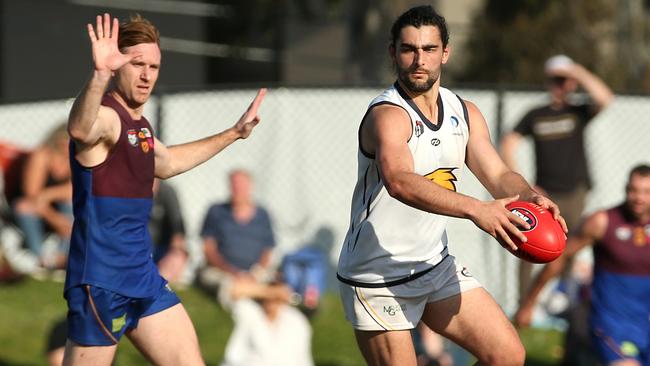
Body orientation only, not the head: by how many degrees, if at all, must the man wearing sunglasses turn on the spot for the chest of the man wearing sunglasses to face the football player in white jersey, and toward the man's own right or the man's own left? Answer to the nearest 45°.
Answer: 0° — they already face them

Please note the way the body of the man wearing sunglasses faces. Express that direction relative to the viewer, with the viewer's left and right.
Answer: facing the viewer

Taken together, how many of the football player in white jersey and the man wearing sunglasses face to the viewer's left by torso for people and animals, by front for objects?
0

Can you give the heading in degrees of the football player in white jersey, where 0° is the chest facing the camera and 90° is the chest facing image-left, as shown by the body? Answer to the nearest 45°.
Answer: approximately 315°
